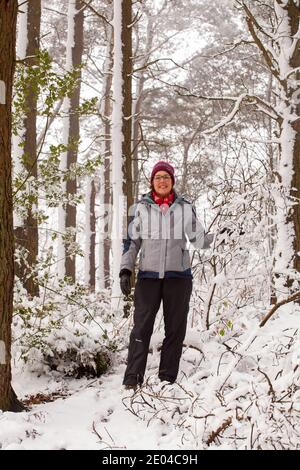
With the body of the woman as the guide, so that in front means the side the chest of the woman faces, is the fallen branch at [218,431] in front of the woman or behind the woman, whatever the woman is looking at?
in front

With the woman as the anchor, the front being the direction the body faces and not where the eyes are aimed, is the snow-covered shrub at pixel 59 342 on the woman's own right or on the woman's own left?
on the woman's own right

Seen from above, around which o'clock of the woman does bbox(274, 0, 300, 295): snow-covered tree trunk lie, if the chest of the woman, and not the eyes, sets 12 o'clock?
The snow-covered tree trunk is roughly at 7 o'clock from the woman.

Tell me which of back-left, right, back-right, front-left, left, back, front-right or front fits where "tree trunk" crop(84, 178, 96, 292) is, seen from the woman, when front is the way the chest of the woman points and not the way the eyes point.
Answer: back

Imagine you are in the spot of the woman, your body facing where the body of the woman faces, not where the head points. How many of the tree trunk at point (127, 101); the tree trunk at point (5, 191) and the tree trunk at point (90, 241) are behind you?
2

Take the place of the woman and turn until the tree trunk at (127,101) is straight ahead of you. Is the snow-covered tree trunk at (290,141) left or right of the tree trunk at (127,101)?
right

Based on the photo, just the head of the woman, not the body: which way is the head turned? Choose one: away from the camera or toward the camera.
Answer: toward the camera

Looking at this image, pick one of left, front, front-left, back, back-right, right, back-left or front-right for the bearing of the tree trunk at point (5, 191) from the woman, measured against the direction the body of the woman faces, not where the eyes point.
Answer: front-right

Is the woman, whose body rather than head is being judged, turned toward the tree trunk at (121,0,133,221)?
no

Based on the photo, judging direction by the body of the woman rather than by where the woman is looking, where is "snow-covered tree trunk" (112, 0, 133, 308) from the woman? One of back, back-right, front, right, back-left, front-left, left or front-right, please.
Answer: back

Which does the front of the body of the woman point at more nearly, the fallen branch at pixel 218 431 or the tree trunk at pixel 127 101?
the fallen branch

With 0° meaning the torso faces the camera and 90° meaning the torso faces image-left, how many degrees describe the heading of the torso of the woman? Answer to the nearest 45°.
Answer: approximately 0°

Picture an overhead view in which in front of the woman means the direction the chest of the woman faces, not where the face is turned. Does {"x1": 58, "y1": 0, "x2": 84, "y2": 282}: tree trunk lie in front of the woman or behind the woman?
behind

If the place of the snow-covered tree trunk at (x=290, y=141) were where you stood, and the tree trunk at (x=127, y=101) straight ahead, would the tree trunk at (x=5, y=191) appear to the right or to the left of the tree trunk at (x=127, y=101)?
left
